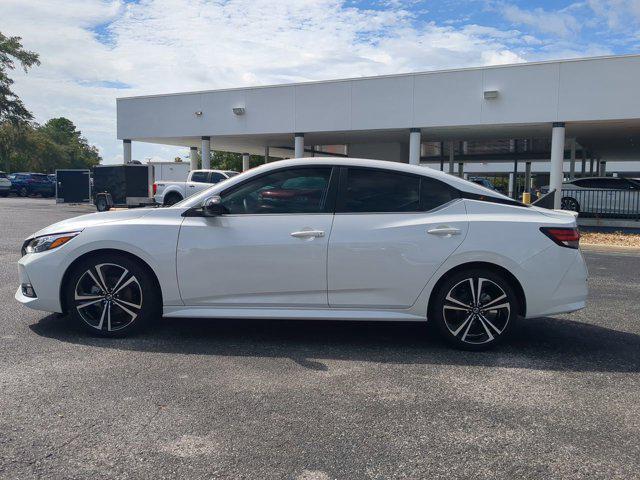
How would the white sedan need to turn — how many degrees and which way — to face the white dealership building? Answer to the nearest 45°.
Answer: approximately 90° to its right

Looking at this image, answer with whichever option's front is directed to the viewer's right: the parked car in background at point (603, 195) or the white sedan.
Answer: the parked car in background

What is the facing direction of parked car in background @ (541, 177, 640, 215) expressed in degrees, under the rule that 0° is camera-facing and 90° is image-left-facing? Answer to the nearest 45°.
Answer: approximately 270°

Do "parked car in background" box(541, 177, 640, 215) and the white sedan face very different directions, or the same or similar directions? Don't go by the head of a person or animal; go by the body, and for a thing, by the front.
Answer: very different directions

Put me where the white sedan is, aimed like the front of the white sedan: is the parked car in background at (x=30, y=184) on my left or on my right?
on my right

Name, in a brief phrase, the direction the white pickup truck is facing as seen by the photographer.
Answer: facing to the right of the viewer

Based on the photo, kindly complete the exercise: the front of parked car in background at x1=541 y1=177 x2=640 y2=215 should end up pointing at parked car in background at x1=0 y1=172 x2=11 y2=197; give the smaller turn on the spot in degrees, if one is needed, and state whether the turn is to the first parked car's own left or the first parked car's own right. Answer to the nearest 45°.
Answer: approximately 180°

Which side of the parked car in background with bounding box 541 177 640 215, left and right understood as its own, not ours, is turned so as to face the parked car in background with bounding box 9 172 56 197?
back

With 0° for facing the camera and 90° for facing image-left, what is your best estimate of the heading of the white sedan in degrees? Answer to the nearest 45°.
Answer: approximately 90°
